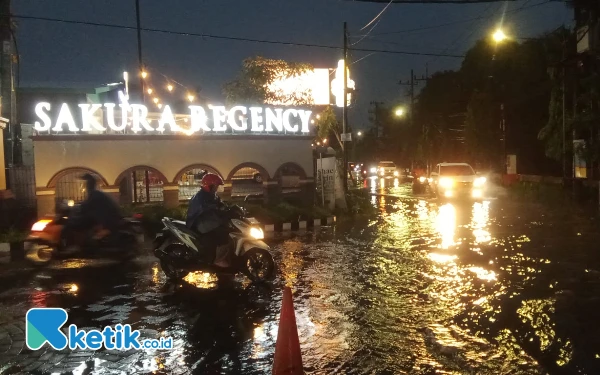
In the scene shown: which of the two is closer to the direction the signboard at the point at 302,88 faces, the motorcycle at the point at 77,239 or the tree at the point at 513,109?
the motorcycle

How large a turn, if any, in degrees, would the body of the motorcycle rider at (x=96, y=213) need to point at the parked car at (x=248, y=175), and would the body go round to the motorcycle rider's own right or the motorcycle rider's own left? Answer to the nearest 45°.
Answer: approximately 135° to the motorcycle rider's own right

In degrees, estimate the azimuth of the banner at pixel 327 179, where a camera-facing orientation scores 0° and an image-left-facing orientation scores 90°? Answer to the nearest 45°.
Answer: approximately 0°

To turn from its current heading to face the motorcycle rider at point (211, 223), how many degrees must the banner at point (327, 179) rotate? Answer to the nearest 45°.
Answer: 0° — it already faces them

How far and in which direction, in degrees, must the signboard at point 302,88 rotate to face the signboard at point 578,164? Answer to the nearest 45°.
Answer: approximately 90° to its left

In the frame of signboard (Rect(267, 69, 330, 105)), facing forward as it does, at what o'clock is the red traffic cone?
The red traffic cone is roughly at 12 o'clock from the signboard.

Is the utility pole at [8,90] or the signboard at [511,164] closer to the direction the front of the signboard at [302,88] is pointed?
the utility pole

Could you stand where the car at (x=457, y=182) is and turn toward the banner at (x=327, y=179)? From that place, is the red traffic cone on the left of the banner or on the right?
left

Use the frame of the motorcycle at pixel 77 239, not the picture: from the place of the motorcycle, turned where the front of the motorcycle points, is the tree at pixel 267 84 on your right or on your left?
on your right

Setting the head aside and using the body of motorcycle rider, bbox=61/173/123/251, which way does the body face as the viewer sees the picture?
to the viewer's left

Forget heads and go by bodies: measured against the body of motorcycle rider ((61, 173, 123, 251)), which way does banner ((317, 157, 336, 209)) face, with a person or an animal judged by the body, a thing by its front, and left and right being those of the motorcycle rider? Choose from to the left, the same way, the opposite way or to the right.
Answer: to the left

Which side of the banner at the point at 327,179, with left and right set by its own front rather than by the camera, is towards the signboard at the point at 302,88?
back

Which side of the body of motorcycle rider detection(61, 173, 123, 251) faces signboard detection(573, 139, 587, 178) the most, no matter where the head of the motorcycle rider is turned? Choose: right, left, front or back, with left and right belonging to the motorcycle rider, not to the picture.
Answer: back

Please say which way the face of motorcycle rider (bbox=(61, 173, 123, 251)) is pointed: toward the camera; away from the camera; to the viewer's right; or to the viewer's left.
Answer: to the viewer's left

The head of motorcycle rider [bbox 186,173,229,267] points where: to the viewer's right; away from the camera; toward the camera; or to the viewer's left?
to the viewer's right

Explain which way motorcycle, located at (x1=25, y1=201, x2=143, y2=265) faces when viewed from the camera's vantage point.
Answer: facing to the left of the viewer
